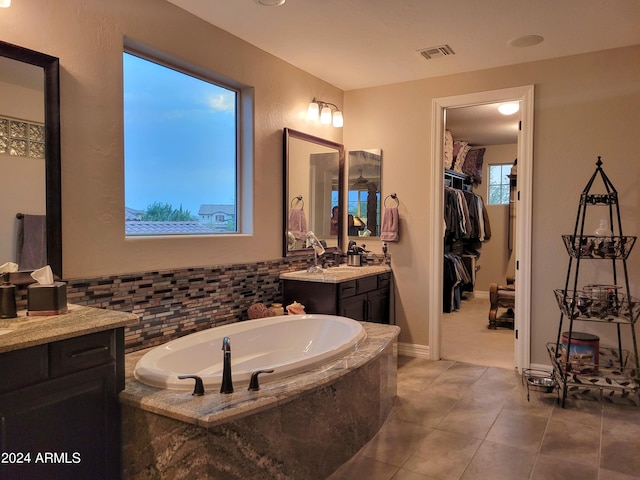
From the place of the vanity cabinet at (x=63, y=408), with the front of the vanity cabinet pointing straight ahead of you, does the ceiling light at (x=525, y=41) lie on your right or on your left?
on your left

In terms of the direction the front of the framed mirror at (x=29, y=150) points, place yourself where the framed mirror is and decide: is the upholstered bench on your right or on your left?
on your left

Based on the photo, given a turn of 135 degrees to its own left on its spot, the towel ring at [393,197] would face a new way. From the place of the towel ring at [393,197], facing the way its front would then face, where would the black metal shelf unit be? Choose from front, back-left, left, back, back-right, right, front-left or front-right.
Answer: front-right

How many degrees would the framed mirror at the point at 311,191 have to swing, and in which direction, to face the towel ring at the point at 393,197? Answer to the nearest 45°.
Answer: approximately 45° to its left

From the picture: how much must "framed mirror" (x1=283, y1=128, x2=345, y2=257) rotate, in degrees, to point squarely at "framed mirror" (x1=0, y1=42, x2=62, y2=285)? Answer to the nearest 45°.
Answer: approximately 90° to its right

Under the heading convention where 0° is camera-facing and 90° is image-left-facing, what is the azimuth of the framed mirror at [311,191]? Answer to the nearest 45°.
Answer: approximately 315°

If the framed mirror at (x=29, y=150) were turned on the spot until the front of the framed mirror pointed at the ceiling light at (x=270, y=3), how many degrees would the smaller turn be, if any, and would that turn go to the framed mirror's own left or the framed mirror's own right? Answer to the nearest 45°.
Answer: approximately 45° to the framed mirror's own left

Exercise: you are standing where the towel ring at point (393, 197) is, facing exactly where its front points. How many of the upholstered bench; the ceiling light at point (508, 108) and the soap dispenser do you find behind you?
2
